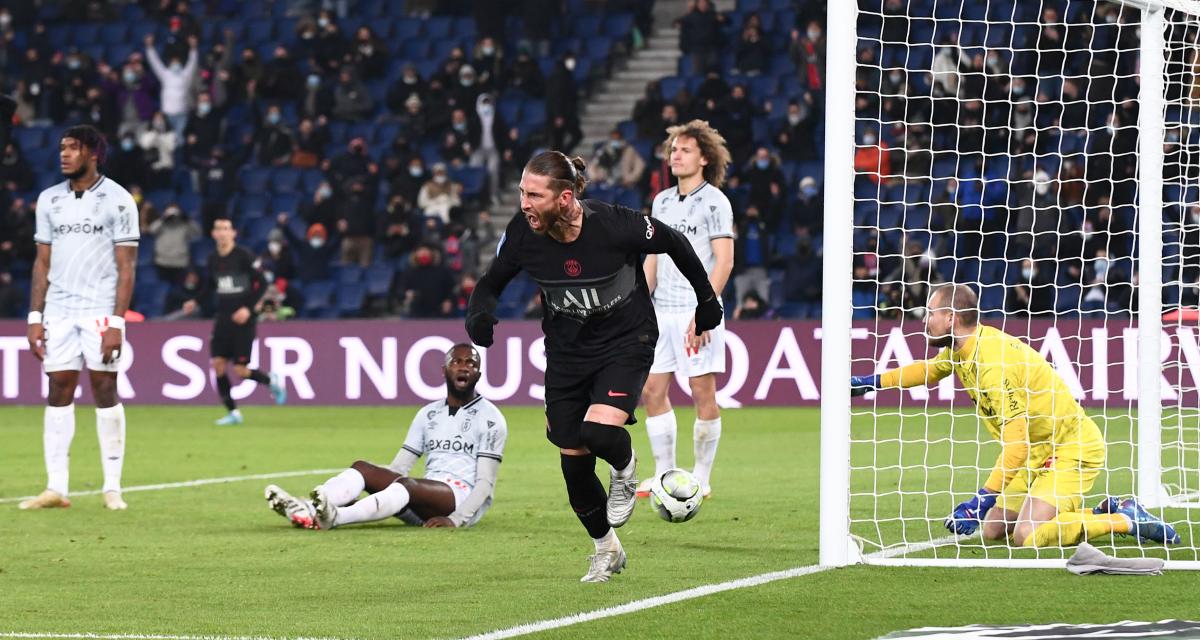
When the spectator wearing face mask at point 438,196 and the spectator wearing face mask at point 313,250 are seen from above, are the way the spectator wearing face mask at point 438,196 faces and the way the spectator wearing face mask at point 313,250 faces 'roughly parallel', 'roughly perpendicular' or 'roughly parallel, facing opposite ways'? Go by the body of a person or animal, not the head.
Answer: roughly parallel

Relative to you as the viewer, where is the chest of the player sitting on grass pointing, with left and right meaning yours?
facing the viewer and to the left of the viewer

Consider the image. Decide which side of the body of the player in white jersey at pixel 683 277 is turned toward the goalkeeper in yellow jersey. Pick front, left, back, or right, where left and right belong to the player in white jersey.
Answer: left

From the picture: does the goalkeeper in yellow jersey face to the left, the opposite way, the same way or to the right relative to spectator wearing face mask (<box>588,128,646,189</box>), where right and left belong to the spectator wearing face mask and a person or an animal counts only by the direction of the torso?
to the right

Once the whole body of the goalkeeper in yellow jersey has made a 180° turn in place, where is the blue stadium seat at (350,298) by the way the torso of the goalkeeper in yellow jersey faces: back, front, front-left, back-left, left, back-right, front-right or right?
back-left

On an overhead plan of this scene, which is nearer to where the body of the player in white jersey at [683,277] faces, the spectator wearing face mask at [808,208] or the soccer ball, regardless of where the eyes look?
the soccer ball

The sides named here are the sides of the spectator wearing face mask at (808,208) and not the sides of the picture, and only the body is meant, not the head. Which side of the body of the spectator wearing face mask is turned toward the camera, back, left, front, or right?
front

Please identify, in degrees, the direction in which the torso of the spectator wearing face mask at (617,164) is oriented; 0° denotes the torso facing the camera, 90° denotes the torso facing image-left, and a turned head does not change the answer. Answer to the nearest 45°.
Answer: approximately 0°

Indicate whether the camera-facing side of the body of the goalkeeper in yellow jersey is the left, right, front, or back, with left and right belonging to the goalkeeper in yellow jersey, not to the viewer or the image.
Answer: left

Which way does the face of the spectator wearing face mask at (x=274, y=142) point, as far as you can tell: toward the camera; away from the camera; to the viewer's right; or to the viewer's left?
toward the camera

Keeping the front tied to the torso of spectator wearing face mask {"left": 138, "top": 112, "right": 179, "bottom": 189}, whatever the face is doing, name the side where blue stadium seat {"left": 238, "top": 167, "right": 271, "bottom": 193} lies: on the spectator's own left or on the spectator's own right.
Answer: on the spectator's own left

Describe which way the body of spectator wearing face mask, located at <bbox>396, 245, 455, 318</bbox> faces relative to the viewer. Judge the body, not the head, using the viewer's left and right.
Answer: facing the viewer

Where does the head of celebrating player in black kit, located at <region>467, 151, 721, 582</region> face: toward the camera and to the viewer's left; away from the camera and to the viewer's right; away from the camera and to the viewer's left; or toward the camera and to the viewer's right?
toward the camera and to the viewer's left

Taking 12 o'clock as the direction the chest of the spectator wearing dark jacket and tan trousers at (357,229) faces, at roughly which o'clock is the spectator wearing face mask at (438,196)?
the spectator wearing face mask at (438,196) is roughly at 9 o'clock from the spectator wearing dark jacket and tan trousers at (357,229).

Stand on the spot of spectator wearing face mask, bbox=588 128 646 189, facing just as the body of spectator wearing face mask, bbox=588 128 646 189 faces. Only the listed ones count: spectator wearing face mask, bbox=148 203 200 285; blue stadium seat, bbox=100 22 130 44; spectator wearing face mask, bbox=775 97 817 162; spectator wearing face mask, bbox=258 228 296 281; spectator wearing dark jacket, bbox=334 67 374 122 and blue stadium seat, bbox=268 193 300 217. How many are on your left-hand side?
1

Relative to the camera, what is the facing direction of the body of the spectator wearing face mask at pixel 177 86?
toward the camera

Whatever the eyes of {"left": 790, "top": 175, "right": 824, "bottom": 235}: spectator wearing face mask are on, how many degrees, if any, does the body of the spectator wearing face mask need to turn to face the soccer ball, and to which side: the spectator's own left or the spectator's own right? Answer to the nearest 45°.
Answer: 0° — they already face it
